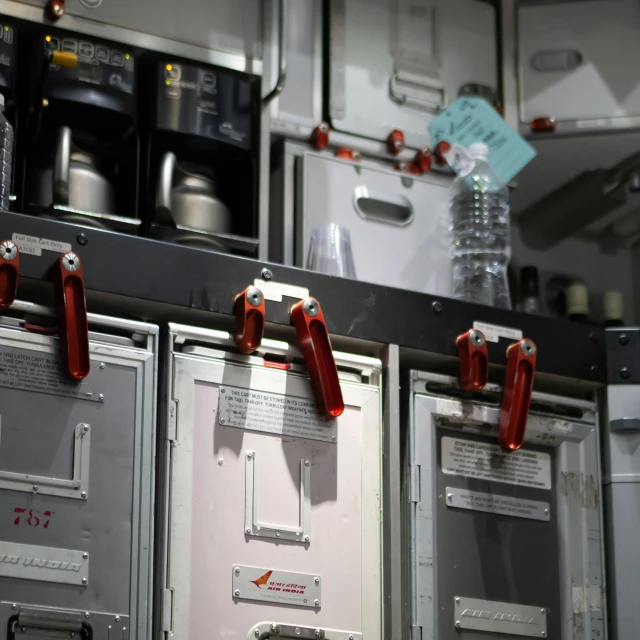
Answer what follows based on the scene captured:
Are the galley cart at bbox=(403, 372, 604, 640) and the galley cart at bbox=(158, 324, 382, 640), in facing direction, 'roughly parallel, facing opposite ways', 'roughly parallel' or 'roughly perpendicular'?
roughly parallel

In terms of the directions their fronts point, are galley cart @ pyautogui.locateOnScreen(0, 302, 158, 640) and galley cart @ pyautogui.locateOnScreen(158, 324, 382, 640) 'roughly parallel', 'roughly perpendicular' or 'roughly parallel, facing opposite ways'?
roughly parallel

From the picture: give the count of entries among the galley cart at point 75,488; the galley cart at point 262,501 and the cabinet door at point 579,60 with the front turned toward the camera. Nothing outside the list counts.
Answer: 3

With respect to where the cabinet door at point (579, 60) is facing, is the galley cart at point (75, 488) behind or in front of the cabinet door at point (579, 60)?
in front

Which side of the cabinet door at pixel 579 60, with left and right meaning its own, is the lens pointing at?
front

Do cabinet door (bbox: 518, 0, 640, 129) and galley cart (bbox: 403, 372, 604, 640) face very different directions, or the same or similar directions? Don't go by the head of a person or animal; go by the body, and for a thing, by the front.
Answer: same or similar directions

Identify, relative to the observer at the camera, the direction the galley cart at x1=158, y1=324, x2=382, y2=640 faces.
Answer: facing the viewer

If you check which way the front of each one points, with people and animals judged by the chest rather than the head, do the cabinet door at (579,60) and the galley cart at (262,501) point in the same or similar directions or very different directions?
same or similar directions

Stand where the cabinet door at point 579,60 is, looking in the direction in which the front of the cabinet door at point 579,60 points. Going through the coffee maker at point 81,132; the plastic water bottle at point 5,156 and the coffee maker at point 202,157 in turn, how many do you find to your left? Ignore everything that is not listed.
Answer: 0

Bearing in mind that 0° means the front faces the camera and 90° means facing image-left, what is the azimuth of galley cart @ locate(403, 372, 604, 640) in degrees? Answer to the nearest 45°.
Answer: approximately 0°

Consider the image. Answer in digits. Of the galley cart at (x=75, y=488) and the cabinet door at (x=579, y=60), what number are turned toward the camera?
2

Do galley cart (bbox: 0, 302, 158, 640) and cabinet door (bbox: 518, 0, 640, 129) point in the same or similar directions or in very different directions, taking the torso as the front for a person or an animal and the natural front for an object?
same or similar directions

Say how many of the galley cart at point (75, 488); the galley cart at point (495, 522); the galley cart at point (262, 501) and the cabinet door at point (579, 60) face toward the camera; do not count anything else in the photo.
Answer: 4

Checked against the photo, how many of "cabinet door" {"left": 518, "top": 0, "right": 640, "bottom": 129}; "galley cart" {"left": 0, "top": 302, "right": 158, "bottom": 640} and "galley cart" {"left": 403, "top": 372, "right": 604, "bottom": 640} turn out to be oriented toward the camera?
3
